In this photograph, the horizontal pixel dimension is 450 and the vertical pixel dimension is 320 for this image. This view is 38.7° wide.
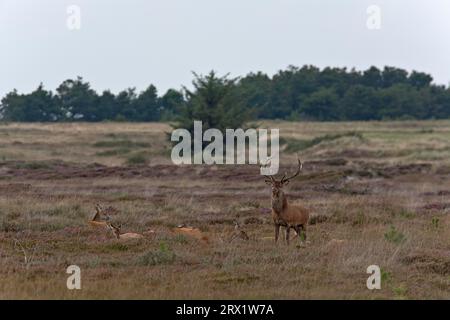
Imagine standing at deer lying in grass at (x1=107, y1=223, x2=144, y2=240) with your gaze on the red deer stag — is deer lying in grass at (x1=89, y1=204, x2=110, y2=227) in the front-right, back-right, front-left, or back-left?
back-left

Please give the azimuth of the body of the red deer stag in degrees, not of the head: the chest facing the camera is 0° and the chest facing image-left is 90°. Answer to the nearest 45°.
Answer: approximately 45°

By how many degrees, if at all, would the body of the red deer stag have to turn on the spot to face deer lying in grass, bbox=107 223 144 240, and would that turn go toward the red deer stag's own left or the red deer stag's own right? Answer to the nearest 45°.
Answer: approximately 45° to the red deer stag's own right

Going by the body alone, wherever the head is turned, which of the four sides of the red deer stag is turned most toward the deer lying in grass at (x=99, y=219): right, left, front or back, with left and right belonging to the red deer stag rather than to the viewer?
right
